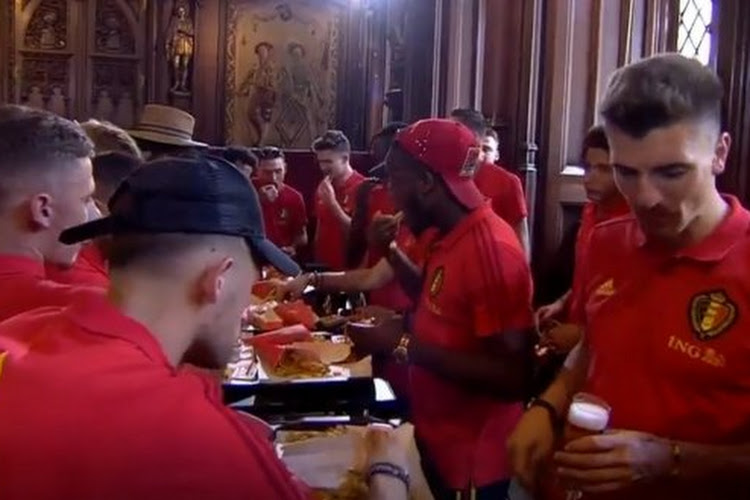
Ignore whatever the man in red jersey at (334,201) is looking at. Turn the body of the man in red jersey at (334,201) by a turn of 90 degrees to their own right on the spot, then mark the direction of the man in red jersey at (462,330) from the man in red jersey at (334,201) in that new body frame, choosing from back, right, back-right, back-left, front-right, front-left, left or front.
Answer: back-left

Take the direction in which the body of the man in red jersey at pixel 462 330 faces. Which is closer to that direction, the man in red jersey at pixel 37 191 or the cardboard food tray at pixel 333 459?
the man in red jersey

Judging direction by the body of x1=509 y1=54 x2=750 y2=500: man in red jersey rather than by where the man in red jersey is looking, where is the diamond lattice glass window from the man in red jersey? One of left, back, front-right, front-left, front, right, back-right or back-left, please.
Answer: back-right

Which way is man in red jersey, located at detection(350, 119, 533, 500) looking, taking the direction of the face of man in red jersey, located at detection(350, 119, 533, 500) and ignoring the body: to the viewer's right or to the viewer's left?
to the viewer's left

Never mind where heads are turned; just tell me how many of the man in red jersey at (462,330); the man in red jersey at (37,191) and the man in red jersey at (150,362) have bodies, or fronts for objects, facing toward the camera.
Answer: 0

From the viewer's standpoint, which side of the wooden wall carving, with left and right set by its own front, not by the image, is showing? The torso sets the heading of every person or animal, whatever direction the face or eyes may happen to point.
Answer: front

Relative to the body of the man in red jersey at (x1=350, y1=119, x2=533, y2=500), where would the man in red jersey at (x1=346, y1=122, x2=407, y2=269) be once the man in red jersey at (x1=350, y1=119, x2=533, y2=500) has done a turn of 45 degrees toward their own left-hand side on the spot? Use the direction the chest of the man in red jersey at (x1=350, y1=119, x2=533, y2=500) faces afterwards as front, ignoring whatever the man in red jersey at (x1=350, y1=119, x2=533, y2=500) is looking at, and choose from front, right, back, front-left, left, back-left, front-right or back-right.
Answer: back-right

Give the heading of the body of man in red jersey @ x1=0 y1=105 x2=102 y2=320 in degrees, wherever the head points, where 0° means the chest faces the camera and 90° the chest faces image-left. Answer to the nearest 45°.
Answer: approximately 225°

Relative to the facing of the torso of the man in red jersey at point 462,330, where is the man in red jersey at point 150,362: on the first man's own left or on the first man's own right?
on the first man's own left

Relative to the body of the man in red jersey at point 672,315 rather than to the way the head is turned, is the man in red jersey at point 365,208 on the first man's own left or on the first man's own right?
on the first man's own right

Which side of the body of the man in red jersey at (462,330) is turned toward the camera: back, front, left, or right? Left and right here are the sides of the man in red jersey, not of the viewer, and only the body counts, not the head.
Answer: left

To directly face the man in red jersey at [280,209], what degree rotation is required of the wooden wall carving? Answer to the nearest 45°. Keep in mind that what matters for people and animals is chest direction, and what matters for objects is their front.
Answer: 0° — it already faces them

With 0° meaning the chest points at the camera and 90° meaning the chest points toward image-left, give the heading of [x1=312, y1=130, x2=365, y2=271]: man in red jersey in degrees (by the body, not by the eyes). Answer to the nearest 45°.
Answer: approximately 45°

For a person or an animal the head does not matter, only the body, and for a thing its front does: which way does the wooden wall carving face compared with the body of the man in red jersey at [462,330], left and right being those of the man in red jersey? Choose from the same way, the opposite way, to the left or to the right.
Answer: to the left

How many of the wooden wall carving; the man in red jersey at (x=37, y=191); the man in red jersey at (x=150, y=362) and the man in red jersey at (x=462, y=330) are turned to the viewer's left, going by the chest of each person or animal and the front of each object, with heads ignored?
1
